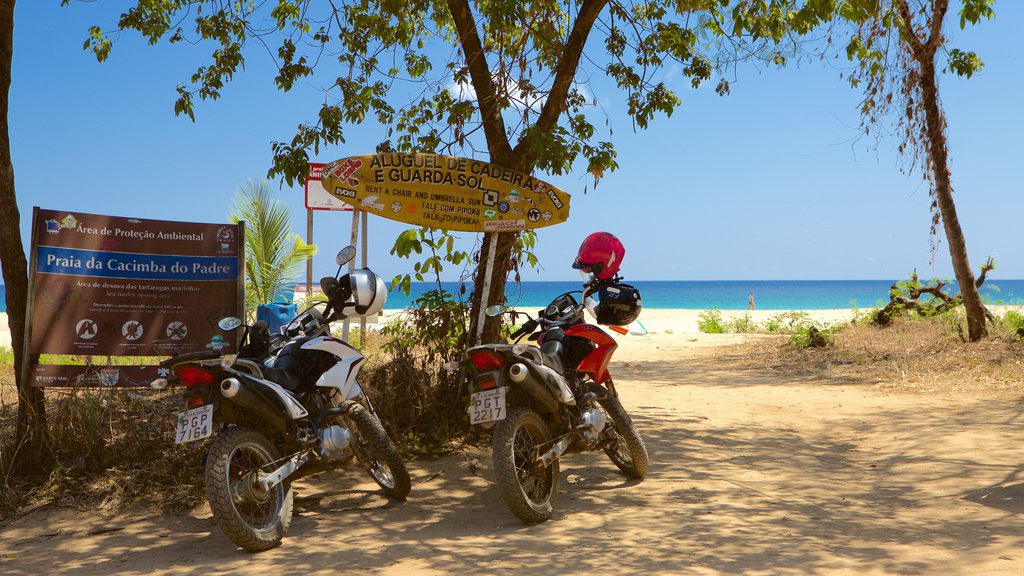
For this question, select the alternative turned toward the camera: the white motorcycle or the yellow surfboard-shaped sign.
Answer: the yellow surfboard-shaped sign

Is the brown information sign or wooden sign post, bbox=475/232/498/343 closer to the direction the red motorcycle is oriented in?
the wooden sign post

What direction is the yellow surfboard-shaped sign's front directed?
toward the camera

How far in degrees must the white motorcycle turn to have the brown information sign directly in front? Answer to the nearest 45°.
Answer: approximately 90° to its left

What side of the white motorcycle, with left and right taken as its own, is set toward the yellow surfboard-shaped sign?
front

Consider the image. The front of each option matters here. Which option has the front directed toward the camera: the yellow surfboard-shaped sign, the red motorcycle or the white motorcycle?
the yellow surfboard-shaped sign

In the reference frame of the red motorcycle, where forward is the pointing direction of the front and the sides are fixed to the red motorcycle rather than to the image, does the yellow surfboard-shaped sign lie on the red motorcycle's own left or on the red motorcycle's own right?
on the red motorcycle's own left

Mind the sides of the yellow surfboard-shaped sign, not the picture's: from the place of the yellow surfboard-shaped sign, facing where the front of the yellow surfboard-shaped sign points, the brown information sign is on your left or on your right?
on your right

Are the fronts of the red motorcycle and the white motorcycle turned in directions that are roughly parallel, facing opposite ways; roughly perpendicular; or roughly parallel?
roughly parallel

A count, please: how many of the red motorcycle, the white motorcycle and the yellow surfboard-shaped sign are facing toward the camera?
1

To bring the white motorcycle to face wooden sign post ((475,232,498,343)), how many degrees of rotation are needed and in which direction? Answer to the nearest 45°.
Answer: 0° — it already faces it

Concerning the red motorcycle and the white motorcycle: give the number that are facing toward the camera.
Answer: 0

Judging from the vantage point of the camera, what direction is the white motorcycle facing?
facing away from the viewer and to the right of the viewer

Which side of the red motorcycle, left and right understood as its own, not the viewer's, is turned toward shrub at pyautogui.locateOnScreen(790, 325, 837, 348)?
front

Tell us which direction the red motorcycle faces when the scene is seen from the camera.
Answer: facing away from the viewer and to the right of the viewer
